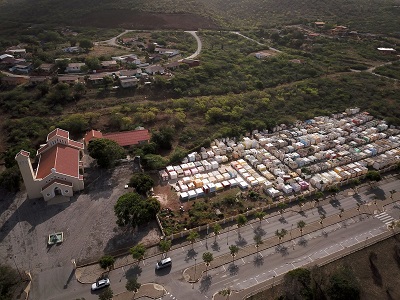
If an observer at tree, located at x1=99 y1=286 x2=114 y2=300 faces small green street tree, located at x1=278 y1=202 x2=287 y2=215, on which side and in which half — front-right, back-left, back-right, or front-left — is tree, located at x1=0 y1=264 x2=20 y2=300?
back-left

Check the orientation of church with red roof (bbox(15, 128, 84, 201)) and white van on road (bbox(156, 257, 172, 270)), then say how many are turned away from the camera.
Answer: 0

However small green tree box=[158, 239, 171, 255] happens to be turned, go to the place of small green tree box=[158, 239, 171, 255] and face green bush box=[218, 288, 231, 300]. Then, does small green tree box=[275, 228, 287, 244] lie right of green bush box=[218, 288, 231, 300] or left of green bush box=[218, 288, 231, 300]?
left

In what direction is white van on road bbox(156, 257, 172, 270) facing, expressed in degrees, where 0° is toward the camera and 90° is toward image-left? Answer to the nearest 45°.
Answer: approximately 45°

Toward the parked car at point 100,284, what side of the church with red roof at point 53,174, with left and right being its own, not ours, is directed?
front

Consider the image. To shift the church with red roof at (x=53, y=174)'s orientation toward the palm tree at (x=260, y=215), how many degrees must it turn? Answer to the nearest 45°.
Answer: approximately 45° to its left

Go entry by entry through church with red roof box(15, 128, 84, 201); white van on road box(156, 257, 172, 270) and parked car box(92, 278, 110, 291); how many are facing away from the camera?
0

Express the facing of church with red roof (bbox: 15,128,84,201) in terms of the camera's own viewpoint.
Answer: facing the viewer

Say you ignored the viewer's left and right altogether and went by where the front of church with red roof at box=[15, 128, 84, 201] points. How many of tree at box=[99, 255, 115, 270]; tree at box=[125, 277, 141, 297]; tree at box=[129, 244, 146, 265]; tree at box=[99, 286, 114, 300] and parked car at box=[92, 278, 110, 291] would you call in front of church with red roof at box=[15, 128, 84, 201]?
5
